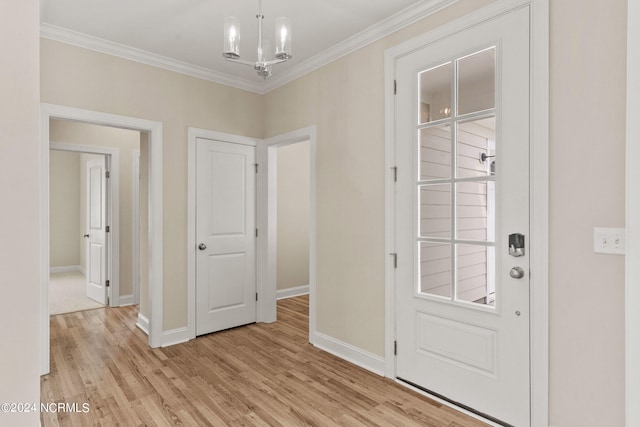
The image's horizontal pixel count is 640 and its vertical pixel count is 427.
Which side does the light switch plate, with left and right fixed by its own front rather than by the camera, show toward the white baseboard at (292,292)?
right

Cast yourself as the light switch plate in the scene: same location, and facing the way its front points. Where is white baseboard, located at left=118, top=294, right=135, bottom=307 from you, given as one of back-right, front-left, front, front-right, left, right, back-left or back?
right

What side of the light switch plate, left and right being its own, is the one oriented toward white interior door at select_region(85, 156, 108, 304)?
right

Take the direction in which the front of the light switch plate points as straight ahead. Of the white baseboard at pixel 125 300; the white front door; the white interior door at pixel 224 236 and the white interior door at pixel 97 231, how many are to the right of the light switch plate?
4

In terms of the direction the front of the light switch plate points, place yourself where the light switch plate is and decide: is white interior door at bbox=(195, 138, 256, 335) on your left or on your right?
on your right

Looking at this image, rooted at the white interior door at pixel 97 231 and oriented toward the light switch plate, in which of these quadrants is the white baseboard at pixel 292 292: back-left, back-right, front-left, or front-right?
front-left

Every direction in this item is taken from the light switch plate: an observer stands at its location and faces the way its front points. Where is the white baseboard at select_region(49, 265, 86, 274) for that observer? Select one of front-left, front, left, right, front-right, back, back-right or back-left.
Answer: right
